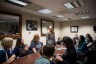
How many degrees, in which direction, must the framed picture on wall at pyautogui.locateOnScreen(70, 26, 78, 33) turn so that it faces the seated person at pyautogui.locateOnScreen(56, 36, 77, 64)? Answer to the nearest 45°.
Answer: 0° — it already faces them

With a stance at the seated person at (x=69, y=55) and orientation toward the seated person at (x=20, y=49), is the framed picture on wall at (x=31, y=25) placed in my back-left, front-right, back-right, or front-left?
front-right

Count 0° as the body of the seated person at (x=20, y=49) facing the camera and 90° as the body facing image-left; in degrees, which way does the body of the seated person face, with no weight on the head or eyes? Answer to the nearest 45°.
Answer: approximately 270°

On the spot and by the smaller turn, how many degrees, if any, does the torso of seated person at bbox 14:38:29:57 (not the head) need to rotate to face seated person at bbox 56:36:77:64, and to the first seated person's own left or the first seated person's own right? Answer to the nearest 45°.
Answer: approximately 45° to the first seated person's own right

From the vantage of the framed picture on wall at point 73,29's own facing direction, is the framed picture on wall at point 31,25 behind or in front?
in front

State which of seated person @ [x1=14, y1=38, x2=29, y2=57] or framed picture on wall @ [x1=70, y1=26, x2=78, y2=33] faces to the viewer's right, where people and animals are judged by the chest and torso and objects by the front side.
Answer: the seated person

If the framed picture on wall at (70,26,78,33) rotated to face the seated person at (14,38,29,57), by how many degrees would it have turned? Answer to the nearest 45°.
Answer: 0° — it already faces them

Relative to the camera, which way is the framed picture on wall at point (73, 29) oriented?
toward the camera

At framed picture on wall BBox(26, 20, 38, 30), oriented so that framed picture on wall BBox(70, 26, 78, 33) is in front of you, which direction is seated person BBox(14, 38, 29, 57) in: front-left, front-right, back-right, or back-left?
back-right

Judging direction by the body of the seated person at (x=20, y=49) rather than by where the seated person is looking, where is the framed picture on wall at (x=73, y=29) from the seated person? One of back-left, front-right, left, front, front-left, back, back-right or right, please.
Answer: front-left

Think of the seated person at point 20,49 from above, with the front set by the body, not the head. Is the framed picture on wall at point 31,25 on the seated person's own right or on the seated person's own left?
on the seated person's own left

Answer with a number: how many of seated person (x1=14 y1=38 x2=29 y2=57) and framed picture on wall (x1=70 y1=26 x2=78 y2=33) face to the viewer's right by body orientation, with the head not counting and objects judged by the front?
1

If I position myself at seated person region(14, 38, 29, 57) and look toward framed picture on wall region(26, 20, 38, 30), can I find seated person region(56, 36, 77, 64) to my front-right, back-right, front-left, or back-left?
back-right
